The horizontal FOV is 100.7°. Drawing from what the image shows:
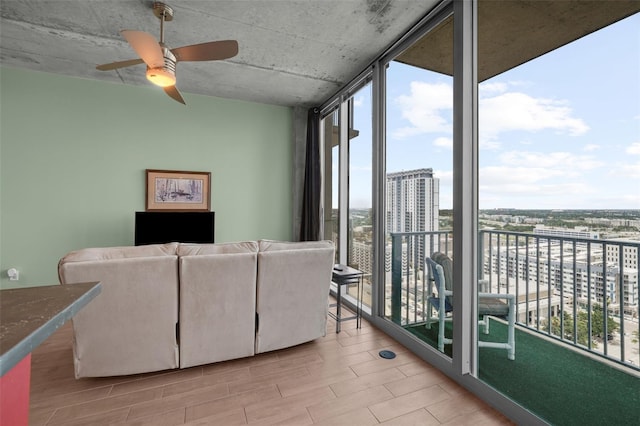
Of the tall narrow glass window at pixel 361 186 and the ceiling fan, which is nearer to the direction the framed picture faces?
the ceiling fan

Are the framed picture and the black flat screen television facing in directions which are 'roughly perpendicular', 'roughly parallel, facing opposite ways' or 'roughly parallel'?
roughly parallel

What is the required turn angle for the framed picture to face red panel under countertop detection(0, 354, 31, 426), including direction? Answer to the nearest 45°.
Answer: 0° — it already faces it

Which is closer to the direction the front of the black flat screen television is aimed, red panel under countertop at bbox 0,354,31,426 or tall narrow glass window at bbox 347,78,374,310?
the red panel under countertop

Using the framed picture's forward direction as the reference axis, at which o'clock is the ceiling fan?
The ceiling fan is roughly at 12 o'clock from the framed picture.

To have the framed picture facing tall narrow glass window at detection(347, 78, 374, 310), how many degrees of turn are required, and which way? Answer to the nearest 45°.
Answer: approximately 45° to its left

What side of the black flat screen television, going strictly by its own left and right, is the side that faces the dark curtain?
left

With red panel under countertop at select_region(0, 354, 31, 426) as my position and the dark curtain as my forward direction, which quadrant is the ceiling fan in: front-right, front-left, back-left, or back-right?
front-left

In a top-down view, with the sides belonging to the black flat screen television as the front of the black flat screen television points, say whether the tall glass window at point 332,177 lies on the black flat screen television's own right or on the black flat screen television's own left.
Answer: on the black flat screen television's own left

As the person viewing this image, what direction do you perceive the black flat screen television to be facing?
facing the viewer

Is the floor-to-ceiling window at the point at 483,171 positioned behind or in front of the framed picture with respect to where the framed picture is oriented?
in front

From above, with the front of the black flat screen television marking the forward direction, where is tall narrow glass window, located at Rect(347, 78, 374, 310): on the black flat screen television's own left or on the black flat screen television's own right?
on the black flat screen television's own left

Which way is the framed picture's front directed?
toward the camera

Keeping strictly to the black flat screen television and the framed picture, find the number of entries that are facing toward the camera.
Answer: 2

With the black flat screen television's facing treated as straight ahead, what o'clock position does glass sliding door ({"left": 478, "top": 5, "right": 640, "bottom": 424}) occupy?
The glass sliding door is roughly at 11 o'clock from the black flat screen television.

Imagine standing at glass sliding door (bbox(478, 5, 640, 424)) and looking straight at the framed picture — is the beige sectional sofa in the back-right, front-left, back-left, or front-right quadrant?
front-left
